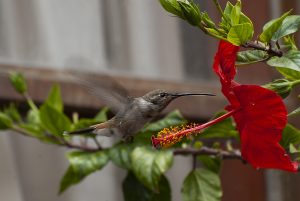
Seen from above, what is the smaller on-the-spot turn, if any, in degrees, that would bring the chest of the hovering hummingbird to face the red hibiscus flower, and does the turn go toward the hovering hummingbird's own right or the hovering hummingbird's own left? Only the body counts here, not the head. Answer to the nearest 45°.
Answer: approximately 45° to the hovering hummingbird's own right

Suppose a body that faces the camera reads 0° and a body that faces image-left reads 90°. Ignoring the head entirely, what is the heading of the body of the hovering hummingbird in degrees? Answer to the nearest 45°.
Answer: approximately 270°
